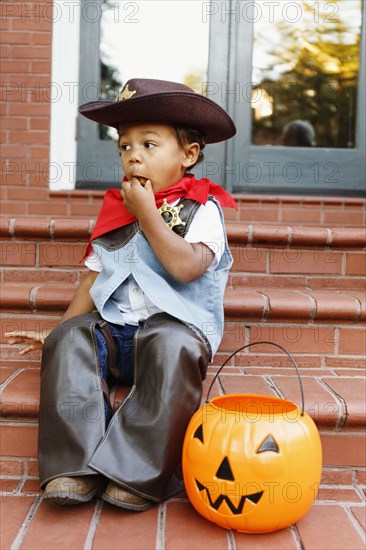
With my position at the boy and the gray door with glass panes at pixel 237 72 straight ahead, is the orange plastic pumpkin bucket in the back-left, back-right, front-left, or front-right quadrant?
back-right

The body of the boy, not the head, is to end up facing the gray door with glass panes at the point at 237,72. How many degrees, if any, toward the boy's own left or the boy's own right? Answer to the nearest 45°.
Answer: approximately 135° to the boy's own right

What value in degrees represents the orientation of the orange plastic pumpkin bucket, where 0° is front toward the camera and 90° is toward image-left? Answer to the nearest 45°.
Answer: approximately 45°

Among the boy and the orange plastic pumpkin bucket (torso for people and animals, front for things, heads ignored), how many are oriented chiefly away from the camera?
0

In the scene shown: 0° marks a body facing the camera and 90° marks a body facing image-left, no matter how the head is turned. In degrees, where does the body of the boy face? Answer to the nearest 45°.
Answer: approximately 45°

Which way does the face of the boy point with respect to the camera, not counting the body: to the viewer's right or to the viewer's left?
to the viewer's left
